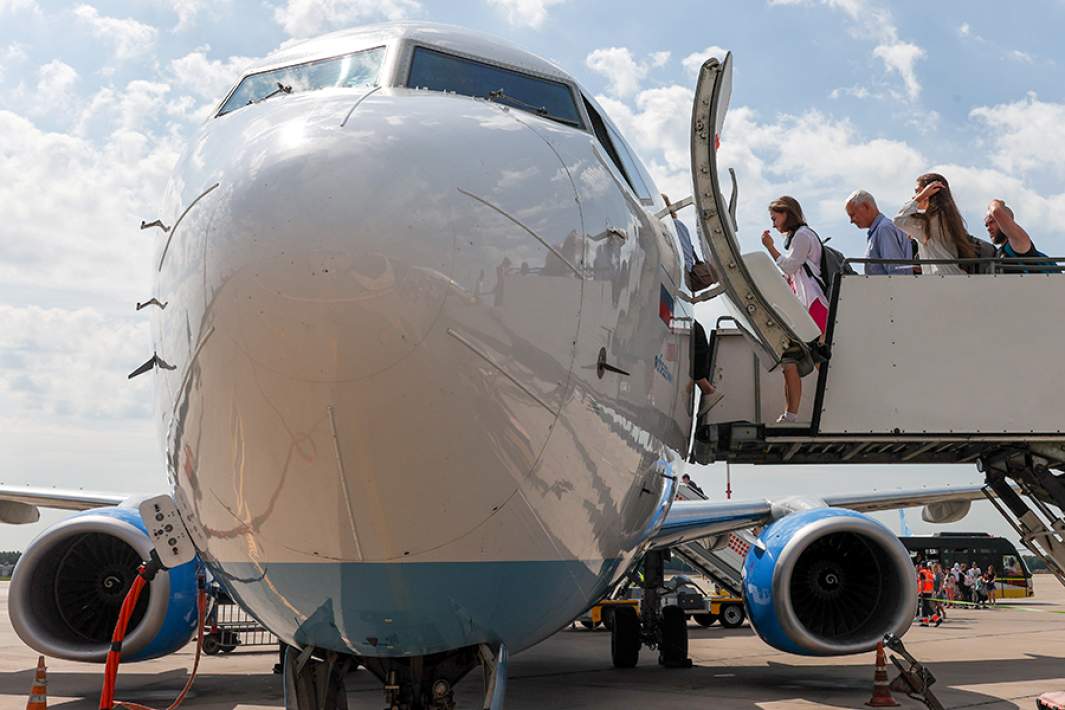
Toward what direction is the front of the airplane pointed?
toward the camera

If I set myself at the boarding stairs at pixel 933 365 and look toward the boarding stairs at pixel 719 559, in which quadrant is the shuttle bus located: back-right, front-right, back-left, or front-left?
front-right

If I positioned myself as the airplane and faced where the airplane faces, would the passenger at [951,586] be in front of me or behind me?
behind

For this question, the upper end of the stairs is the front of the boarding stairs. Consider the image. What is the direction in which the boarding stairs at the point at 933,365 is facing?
to the viewer's left

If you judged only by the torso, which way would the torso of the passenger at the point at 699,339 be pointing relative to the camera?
to the viewer's left

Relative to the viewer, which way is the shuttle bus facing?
to the viewer's right

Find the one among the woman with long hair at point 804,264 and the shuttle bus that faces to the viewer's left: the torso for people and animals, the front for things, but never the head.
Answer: the woman with long hair

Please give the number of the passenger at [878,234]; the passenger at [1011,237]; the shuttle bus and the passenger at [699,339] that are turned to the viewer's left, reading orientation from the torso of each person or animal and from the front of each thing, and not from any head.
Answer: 3

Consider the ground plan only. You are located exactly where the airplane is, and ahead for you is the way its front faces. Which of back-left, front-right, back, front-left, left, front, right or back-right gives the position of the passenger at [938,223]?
back-left

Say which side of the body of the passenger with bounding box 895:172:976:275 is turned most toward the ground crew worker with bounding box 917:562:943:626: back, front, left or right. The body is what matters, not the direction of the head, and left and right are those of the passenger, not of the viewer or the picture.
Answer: right

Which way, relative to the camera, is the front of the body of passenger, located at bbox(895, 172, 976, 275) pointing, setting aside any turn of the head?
to the viewer's left

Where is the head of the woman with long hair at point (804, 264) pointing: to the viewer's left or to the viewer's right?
to the viewer's left

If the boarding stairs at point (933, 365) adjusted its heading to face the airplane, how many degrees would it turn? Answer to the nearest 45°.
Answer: approximately 45° to its left

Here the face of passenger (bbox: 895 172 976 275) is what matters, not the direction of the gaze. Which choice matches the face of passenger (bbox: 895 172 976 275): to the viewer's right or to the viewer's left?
to the viewer's left

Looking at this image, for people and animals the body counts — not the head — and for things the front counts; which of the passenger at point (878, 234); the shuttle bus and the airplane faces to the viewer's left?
the passenger

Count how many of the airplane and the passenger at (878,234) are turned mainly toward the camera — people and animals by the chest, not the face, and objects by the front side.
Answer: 1
